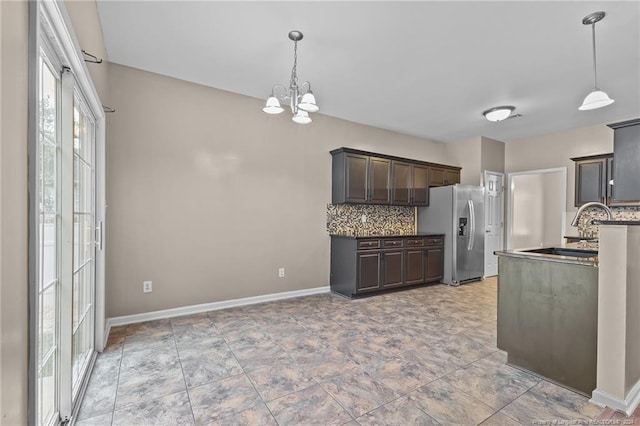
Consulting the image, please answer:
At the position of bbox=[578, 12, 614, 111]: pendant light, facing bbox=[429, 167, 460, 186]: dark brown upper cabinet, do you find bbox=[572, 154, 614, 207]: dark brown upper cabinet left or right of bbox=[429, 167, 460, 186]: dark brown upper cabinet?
right

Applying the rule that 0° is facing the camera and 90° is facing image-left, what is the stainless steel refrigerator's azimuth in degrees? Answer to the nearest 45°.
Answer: approximately 315°

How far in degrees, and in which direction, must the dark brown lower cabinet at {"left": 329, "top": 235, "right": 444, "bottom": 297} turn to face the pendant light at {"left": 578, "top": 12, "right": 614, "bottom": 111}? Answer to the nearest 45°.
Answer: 0° — it already faces it

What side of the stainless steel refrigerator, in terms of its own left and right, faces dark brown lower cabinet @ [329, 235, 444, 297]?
right

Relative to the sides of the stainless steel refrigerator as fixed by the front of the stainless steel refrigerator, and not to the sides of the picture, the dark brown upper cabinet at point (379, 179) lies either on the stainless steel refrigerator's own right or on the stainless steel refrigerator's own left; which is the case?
on the stainless steel refrigerator's own right

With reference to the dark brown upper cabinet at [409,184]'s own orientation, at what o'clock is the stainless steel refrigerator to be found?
The stainless steel refrigerator is roughly at 10 o'clock from the dark brown upper cabinet.

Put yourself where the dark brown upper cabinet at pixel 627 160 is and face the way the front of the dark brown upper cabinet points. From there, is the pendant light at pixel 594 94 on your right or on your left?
on your left

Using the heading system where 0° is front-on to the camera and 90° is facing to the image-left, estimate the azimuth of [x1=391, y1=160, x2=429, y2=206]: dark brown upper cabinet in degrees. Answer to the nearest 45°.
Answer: approximately 315°

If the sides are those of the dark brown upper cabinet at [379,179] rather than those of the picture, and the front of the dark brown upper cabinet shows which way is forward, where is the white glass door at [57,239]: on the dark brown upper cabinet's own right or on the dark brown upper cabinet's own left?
on the dark brown upper cabinet's own right
